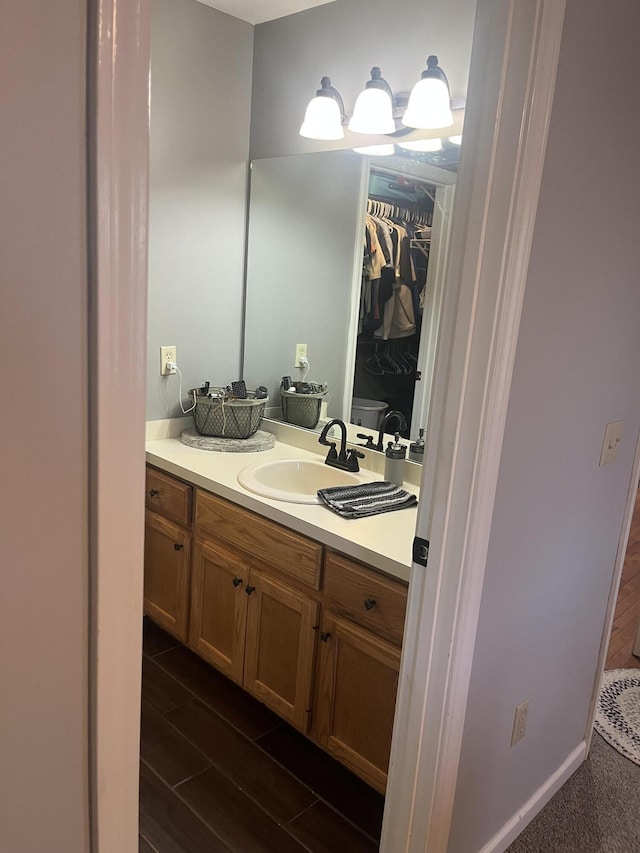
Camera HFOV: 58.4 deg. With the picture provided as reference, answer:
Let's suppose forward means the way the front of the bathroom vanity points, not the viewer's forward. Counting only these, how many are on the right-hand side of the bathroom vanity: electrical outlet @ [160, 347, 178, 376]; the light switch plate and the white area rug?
1

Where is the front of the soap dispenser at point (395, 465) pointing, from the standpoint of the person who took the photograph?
facing the viewer and to the left of the viewer

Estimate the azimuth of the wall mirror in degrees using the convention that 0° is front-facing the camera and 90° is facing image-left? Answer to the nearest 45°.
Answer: approximately 45°

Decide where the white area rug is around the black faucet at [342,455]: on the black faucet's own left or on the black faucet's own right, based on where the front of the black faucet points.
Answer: on the black faucet's own left

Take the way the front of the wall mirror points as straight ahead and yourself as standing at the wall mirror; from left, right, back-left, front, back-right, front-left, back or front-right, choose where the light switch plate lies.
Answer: left

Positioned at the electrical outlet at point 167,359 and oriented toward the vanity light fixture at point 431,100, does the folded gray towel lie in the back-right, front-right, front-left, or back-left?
front-right

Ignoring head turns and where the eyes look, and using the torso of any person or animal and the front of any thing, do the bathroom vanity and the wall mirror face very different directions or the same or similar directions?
same or similar directions

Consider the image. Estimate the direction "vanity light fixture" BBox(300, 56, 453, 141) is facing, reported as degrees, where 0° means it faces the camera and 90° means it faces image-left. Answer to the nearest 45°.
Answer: approximately 45°
